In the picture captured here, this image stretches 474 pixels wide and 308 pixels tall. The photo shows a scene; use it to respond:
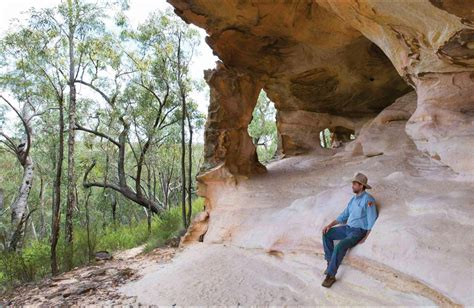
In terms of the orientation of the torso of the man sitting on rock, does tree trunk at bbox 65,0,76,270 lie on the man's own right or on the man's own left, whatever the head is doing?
on the man's own right

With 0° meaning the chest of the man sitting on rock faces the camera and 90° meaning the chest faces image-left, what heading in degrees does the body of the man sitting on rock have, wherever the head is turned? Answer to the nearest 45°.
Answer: approximately 45°
